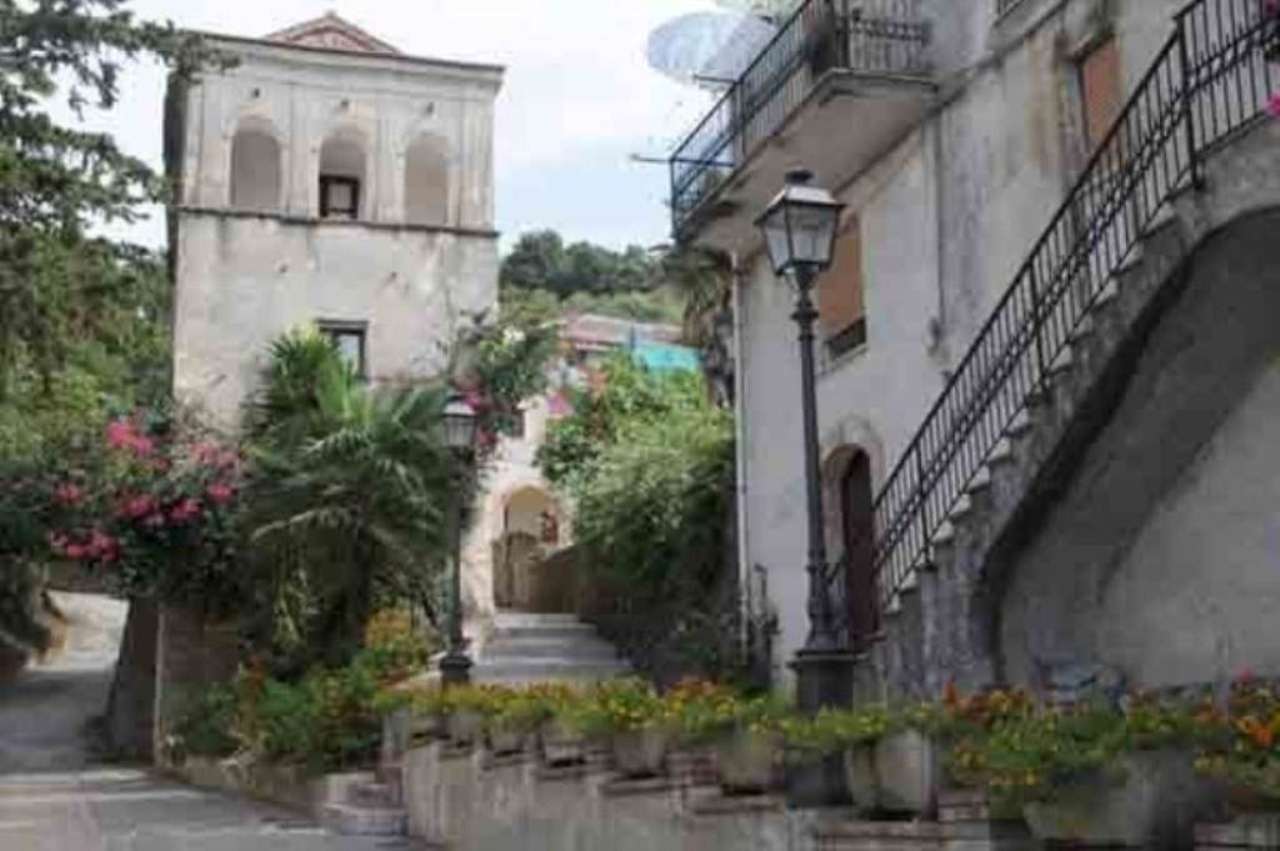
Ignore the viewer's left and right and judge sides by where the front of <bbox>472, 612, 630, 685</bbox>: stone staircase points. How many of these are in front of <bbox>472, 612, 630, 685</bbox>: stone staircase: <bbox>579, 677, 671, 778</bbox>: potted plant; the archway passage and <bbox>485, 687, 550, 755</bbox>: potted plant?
2

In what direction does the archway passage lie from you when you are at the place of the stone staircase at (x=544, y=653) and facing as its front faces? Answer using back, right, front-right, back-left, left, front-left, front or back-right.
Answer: back

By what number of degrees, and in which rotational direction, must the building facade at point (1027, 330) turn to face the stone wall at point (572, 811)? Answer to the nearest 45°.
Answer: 0° — it already faces it

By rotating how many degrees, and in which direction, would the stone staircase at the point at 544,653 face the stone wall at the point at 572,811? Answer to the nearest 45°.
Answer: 0° — it already faces it

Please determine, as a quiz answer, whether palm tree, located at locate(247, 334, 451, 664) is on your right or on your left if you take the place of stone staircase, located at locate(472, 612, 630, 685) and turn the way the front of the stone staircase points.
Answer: on your right
